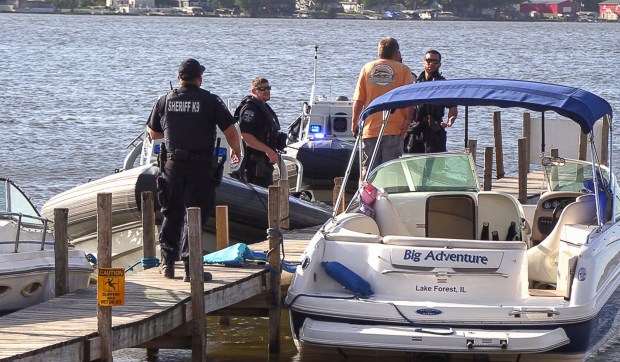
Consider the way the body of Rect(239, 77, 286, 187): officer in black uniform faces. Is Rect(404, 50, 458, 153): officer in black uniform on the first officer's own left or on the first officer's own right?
on the first officer's own left

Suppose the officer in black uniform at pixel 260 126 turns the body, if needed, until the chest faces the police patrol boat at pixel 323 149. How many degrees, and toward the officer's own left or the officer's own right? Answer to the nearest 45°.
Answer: approximately 135° to the officer's own left

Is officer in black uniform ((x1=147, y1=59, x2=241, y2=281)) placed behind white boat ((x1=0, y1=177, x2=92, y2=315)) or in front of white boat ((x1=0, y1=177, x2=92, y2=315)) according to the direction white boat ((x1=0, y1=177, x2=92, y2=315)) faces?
in front

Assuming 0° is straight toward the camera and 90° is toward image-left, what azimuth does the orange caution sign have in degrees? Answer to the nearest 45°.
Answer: approximately 0°

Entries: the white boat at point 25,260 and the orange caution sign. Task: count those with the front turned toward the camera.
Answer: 1

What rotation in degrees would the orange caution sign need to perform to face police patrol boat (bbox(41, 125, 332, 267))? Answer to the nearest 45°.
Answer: approximately 180°

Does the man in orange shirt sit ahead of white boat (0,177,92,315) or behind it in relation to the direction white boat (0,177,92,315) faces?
ahead

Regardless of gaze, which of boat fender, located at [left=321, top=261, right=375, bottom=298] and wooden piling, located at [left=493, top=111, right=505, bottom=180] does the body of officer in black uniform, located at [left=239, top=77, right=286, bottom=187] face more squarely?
the boat fender

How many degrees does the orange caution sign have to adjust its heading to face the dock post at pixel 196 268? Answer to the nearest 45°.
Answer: approximately 135° to its left

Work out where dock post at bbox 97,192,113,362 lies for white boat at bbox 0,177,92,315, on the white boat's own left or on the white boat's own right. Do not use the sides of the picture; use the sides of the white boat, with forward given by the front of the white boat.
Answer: on the white boat's own right
